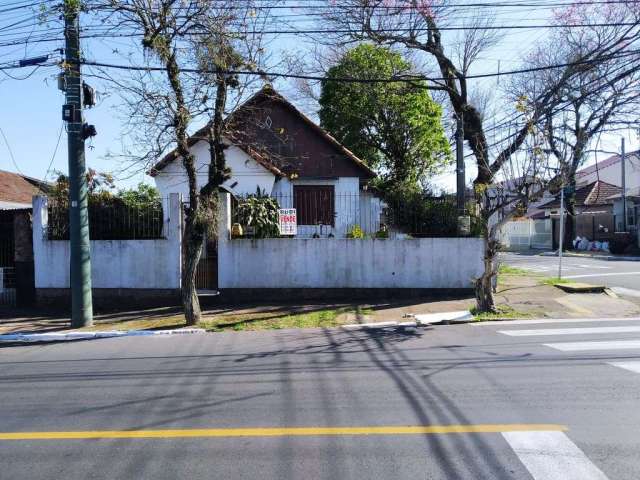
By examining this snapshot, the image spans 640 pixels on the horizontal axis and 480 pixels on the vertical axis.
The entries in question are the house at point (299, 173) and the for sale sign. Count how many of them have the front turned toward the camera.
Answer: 2

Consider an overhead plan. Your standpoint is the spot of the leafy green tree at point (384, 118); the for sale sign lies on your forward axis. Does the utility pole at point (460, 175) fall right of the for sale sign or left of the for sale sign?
left

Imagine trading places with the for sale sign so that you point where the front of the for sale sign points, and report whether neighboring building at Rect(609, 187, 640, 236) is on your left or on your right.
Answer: on your left

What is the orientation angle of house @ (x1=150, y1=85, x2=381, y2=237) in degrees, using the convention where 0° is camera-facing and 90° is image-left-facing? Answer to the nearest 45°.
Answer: approximately 0°

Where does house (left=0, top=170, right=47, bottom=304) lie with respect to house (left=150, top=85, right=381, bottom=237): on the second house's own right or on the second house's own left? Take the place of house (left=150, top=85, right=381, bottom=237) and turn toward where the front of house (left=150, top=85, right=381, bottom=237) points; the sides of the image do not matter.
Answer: on the second house's own right

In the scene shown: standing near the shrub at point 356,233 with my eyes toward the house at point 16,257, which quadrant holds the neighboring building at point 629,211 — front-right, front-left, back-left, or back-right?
back-right

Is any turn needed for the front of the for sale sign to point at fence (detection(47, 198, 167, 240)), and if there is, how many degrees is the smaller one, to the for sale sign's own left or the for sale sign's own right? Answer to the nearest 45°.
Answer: approximately 90° to the for sale sign's own right

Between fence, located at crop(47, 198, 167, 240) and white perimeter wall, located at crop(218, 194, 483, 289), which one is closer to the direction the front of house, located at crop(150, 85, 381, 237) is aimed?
the white perimeter wall

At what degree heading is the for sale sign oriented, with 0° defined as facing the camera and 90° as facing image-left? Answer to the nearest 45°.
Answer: approximately 0°
